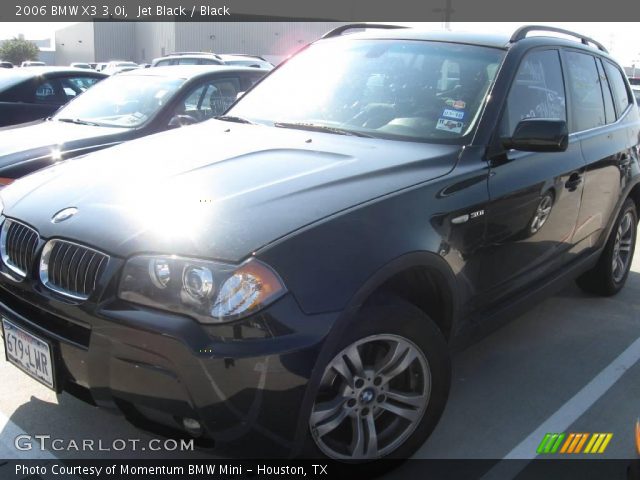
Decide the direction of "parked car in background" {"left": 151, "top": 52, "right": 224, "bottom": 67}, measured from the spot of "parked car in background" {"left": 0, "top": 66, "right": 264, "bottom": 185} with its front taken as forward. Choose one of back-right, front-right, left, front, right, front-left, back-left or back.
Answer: back-right

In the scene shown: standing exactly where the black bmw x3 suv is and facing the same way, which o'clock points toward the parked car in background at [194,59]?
The parked car in background is roughly at 4 o'clock from the black bmw x3 suv.

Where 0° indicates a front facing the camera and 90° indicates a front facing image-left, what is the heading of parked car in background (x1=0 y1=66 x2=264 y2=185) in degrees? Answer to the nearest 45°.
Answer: approximately 45°

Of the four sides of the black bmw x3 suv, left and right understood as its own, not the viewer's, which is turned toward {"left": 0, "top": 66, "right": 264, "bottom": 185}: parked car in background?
right

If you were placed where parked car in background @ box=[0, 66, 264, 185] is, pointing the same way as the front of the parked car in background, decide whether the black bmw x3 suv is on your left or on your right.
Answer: on your left

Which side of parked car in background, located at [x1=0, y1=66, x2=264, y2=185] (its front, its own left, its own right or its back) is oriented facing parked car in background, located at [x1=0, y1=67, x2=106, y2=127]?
right

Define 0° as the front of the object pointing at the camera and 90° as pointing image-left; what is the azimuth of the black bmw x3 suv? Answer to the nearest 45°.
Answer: approximately 45°
